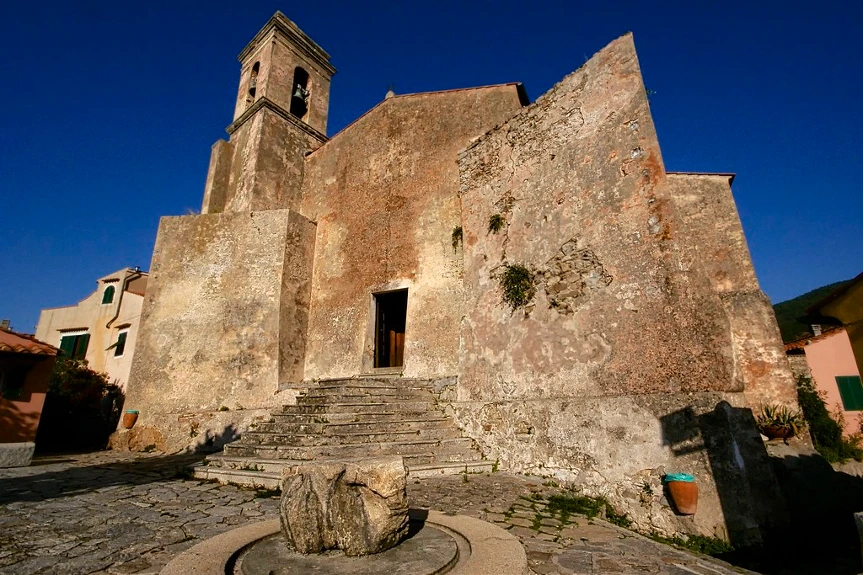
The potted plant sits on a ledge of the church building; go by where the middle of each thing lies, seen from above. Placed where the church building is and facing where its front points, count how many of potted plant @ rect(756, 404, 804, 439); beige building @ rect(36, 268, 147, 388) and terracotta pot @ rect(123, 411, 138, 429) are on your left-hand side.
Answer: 1

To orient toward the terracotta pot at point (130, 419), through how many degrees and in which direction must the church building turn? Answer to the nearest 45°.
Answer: approximately 90° to its right

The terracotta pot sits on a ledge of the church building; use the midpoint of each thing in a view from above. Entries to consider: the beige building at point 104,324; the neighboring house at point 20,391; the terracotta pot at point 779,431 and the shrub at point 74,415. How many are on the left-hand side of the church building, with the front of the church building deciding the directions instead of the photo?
1

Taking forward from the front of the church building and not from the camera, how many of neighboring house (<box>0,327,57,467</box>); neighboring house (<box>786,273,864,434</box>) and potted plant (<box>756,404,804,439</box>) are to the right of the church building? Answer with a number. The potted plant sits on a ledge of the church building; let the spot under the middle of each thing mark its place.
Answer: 1

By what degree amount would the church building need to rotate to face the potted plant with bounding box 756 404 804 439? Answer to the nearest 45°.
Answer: approximately 90° to its left

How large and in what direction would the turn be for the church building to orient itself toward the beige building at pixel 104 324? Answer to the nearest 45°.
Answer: approximately 135° to its right

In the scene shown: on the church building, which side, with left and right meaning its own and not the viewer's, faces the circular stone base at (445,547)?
front

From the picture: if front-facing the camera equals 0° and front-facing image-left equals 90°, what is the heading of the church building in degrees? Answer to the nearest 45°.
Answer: approximately 0°

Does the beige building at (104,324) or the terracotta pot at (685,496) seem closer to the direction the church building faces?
the terracotta pot

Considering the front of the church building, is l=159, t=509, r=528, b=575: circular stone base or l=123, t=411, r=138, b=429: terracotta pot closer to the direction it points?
the circular stone base

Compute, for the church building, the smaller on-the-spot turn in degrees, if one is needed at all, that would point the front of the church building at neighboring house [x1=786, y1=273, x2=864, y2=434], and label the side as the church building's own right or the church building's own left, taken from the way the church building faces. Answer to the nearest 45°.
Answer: approximately 90° to the church building's own left

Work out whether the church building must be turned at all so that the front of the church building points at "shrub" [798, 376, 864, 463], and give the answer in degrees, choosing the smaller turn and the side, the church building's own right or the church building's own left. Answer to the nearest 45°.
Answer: approximately 90° to the church building's own left

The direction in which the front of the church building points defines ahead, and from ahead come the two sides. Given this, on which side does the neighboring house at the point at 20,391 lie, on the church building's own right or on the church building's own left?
on the church building's own right

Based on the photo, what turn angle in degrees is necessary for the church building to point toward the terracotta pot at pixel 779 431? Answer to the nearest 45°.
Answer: approximately 90° to its left
